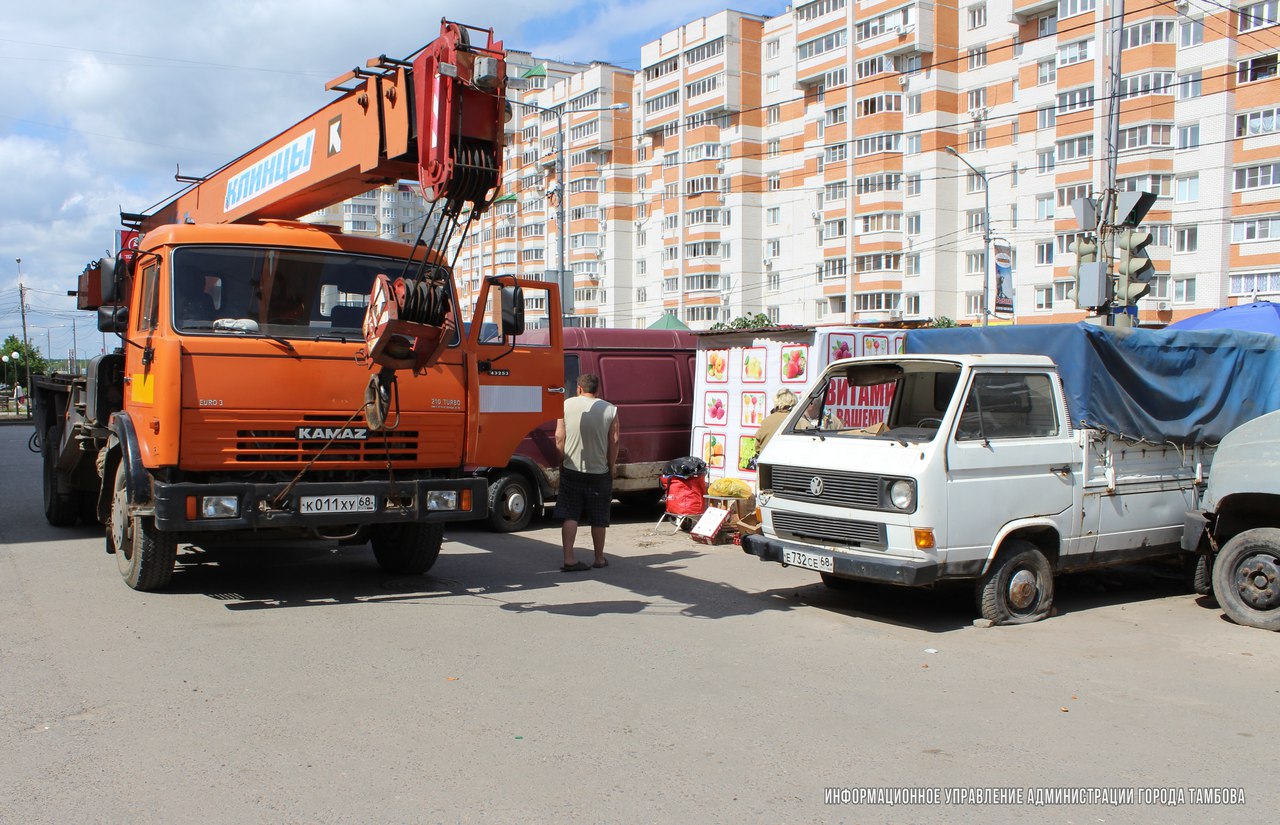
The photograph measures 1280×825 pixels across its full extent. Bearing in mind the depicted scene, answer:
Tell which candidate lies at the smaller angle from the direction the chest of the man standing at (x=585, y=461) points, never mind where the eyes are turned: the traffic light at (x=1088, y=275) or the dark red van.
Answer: the dark red van

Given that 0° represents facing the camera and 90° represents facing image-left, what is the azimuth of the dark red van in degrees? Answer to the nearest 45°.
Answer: approximately 45°

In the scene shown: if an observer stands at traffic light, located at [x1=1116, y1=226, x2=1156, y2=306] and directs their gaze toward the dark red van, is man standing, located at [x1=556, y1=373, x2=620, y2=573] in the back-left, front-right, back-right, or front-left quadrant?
front-left

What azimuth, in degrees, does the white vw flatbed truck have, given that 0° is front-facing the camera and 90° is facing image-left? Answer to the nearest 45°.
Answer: approximately 45°

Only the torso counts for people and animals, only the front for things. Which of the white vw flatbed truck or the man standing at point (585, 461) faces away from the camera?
the man standing

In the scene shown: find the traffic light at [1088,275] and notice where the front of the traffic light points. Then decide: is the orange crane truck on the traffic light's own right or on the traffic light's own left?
on the traffic light's own left

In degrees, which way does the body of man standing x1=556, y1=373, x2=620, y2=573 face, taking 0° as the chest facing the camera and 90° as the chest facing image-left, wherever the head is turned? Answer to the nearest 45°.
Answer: approximately 180°

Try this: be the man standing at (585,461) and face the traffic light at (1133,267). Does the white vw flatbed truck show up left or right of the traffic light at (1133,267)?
right

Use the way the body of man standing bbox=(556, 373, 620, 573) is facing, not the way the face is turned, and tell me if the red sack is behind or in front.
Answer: in front

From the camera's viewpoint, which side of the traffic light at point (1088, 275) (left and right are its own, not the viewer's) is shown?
left

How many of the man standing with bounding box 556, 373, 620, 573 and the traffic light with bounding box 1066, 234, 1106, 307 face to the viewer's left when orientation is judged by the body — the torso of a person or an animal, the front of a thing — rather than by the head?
1

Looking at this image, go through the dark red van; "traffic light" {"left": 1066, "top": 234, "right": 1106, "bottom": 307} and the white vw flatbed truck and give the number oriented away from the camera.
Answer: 0

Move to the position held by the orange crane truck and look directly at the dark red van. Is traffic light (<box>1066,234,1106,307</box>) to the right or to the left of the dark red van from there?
right
